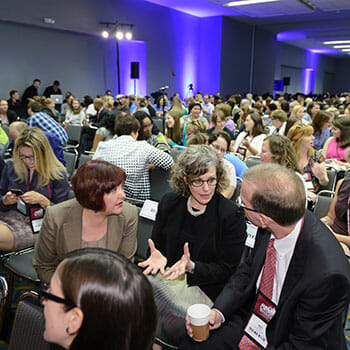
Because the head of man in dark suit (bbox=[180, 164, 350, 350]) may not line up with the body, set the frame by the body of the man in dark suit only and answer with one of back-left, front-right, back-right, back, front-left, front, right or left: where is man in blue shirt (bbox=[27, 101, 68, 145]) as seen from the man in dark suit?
right

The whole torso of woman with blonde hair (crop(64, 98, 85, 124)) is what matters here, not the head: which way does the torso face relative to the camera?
toward the camera

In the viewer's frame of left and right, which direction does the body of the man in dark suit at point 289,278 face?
facing the viewer and to the left of the viewer

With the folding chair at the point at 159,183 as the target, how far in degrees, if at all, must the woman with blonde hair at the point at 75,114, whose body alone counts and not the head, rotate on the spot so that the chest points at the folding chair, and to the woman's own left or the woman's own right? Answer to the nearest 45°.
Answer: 0° — they already face it

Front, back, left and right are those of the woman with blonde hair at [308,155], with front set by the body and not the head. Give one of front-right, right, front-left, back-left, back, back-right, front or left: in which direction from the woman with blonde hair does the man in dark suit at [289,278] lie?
front-right

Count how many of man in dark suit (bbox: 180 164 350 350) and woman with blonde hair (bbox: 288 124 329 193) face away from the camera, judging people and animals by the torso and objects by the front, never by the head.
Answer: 0

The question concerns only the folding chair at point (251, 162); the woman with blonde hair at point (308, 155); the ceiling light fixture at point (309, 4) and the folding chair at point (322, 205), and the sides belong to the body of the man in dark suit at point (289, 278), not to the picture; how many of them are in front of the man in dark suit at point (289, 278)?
0

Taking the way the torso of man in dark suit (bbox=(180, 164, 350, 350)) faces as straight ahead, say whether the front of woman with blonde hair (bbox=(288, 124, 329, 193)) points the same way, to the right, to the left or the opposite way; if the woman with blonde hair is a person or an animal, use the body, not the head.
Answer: to the left

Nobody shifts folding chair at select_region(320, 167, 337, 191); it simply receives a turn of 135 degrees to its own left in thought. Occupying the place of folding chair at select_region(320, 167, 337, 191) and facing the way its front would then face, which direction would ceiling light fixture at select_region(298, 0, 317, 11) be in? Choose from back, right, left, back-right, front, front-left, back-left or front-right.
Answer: left

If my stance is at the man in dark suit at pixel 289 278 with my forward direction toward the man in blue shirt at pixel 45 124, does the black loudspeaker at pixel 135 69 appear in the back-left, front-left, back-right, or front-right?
front-right

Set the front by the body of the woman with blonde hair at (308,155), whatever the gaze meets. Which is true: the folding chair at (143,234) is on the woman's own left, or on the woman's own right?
on the woman's own right

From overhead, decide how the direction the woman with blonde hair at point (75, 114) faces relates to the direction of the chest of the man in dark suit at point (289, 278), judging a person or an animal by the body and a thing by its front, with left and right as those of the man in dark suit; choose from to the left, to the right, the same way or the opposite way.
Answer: to the left

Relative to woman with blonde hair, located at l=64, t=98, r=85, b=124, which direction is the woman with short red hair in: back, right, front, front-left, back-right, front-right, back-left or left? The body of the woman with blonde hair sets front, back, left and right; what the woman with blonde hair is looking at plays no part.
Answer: front

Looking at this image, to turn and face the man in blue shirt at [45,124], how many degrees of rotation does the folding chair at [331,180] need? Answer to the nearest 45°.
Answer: approximately 45° to its right
